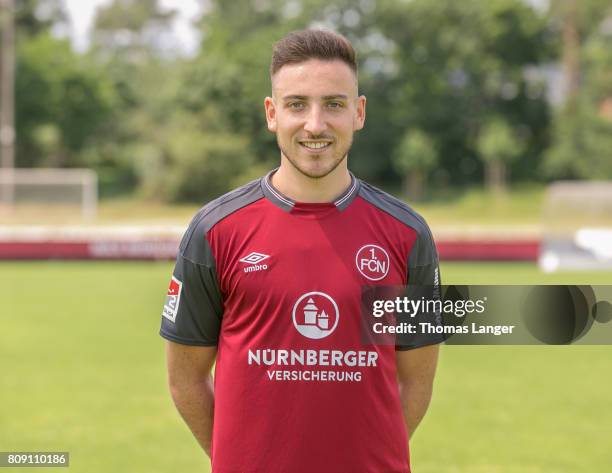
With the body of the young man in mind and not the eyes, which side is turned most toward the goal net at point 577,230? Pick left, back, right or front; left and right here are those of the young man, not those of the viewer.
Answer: back

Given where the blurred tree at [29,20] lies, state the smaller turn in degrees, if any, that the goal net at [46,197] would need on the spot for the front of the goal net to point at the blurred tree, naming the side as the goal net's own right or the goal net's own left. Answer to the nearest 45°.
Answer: approximately 180°

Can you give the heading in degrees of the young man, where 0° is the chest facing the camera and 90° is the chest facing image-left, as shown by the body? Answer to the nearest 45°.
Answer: approximately 0°

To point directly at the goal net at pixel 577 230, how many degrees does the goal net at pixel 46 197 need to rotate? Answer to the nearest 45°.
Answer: approximately 45° to its left

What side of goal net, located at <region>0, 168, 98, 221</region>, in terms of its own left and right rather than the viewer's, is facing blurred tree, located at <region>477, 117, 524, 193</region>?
left

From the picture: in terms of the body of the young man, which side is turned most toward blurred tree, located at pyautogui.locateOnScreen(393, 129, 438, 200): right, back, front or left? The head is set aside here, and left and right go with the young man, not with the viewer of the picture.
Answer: back

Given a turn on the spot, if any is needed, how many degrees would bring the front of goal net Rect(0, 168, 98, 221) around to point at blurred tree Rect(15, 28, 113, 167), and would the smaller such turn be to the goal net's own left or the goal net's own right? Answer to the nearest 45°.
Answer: approximately 180°

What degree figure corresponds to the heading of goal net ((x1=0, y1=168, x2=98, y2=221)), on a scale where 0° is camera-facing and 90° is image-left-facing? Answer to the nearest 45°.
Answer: approximately 0°

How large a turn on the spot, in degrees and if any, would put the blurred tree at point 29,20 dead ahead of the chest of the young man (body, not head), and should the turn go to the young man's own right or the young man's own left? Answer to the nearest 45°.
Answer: approximately 180°

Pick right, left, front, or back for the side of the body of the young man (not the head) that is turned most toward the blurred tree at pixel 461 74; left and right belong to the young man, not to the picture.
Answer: back
